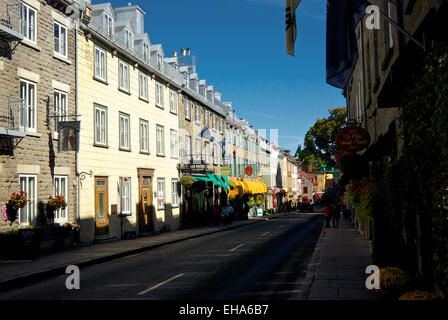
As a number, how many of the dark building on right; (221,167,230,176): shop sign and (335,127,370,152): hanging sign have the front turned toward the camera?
2

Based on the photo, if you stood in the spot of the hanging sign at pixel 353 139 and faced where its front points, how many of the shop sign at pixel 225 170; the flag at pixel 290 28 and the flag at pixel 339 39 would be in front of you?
2

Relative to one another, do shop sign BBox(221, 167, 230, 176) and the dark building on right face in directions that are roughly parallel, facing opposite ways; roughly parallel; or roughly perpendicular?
roughly perpendicular

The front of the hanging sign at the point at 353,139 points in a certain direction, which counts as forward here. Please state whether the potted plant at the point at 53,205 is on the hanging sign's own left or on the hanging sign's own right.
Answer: on the hanging sign's own right

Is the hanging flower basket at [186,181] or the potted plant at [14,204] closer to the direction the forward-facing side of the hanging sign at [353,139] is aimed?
the potted plant

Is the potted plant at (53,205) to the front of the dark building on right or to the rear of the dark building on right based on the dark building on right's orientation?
to the front

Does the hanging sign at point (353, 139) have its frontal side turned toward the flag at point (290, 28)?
yes

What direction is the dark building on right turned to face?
to the viewer's left

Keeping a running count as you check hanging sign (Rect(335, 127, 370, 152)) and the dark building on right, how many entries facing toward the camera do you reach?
1

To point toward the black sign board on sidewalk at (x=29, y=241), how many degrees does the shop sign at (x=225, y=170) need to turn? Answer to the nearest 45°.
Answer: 0° — it already faces it

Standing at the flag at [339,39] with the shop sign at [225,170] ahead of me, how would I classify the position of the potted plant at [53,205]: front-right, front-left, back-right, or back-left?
front-left

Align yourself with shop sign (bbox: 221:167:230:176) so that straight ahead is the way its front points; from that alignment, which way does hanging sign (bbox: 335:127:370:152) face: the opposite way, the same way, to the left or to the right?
the same way

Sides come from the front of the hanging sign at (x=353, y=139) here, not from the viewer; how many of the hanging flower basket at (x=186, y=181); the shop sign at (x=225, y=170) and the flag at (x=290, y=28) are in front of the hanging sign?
1

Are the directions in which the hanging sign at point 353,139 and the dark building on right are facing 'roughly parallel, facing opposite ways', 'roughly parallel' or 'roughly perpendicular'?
roughly perpendicular

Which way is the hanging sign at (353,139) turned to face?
toward the camera

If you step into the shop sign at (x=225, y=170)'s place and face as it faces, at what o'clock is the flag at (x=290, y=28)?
The flag is roughly at 12 o'clock from the shop sign.

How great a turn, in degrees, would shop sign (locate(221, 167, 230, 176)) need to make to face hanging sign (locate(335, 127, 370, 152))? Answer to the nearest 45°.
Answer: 0° — it already faces it
